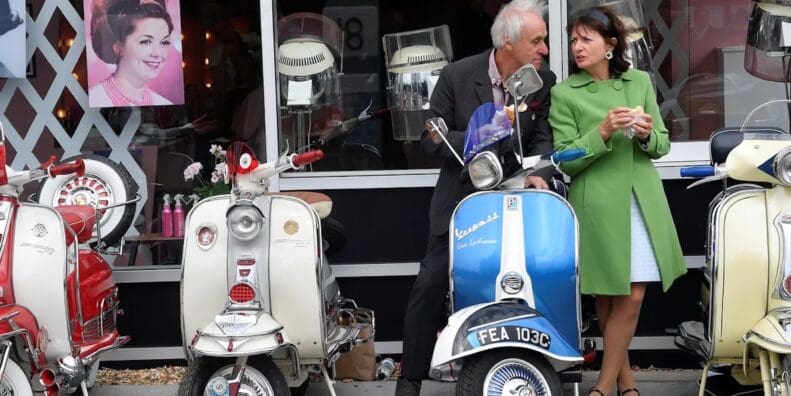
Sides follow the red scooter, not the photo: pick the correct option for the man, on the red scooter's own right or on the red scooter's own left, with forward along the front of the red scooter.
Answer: on the red scooter's own left

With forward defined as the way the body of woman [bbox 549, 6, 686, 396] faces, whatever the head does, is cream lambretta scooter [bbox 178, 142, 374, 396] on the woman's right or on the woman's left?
on the woman's right

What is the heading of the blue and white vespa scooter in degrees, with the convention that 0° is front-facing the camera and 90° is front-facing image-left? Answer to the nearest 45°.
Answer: approximately 0°

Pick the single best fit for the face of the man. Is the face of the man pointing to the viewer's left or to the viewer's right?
to the viewer's right

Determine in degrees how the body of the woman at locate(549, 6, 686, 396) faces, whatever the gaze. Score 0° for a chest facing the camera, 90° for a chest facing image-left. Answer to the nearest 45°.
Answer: approximately 0°

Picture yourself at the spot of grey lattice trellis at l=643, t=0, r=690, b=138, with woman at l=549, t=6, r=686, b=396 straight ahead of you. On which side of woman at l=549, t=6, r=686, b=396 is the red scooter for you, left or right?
right
